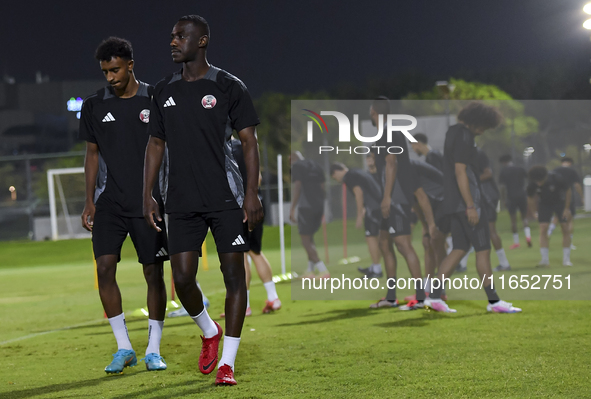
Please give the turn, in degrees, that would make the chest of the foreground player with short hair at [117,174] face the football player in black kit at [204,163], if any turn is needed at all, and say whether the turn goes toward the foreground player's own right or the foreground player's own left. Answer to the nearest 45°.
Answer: approximately 45° to the foreground player's own left

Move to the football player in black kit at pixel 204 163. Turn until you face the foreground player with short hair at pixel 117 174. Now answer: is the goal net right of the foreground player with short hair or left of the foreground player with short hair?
right

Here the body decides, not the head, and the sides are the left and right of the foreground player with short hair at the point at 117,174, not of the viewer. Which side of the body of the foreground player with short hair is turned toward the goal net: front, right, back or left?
back

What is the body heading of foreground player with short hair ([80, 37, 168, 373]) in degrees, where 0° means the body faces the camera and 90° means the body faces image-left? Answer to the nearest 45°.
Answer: approximately 0°

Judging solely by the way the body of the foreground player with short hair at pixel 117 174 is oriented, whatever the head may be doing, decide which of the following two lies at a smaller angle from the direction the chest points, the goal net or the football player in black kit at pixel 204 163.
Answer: the football player in black kit
